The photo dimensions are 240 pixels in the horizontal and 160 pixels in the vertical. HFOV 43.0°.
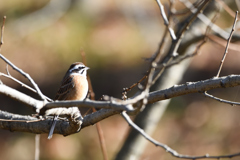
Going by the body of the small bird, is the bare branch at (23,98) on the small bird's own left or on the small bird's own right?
on the small bird's own right

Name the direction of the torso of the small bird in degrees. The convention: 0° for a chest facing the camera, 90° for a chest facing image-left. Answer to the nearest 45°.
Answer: approximately 270°
